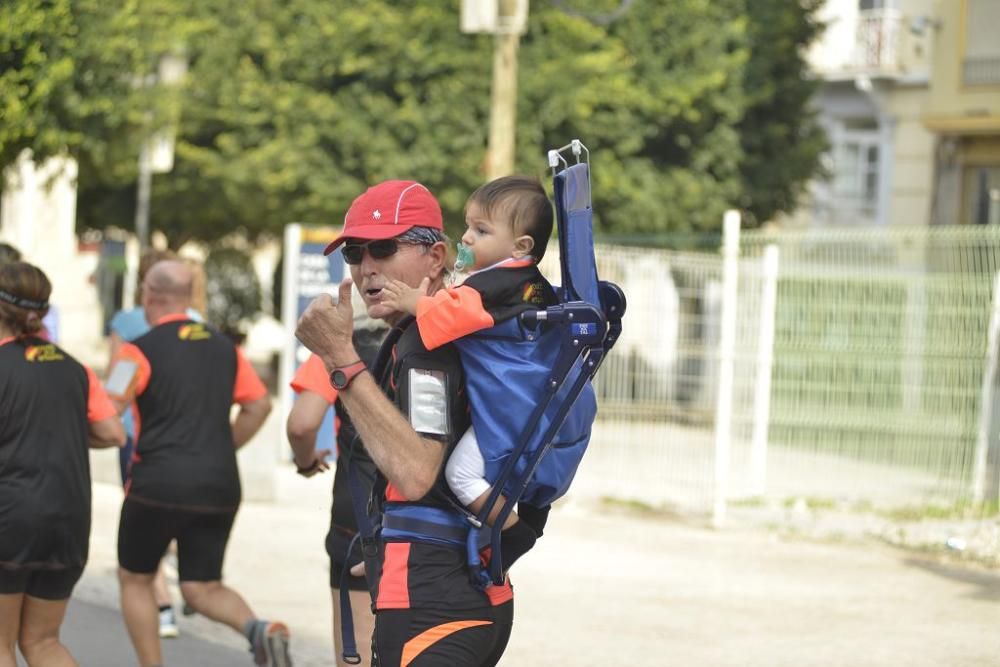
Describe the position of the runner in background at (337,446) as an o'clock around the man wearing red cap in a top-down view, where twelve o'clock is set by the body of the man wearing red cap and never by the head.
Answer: The runner in background is roughly at 3 o'clock from the man wearing red cap.

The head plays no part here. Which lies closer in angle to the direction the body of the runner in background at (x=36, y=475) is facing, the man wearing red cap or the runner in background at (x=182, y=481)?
the runner in background

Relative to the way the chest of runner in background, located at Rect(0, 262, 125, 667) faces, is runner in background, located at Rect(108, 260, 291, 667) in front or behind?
in front

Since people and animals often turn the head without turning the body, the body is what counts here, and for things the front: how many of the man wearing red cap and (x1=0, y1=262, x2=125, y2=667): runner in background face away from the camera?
1

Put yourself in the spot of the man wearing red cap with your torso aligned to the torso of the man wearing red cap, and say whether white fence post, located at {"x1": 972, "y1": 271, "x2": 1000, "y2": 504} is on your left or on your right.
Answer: on your right

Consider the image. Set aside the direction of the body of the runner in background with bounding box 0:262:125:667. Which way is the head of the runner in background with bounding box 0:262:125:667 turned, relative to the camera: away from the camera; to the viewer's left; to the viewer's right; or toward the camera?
away from the camera

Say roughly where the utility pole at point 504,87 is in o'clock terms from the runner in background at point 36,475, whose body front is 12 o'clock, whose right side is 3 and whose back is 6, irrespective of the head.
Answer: The utility pole is roughly at 1 o'clock from the runner in background.

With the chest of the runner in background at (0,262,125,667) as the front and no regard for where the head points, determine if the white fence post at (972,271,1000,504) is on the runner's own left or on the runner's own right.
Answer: on the runner's own right

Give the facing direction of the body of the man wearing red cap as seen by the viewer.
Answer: to the viewer's left

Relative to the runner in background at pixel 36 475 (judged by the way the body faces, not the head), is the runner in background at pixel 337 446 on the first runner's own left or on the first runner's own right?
on the first runner's own right

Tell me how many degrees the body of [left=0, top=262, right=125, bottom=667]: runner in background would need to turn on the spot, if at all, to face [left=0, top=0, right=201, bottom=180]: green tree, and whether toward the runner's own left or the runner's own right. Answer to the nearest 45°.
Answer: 0° — they already face it

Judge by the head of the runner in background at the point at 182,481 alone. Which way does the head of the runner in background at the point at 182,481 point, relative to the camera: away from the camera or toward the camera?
away from the camera

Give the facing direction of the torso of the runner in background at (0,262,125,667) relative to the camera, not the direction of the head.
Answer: away from the camera
